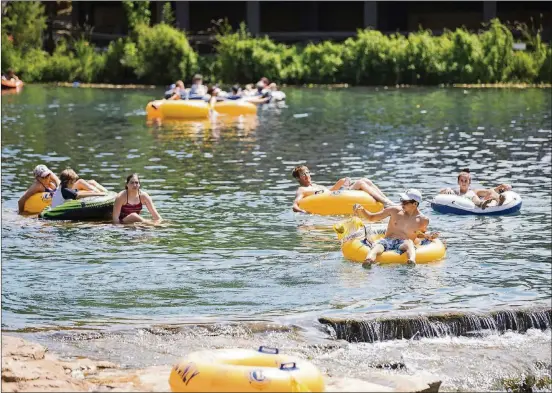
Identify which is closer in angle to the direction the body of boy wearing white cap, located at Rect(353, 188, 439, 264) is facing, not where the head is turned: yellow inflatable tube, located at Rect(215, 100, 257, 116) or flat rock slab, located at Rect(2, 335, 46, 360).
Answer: the flat rock slab

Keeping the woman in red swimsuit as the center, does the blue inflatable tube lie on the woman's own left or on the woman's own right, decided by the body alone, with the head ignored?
on the woman's own left

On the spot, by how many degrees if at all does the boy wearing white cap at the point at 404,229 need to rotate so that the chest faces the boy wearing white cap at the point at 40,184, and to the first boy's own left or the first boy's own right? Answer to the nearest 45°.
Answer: approximately 135° to the first boy's own right
